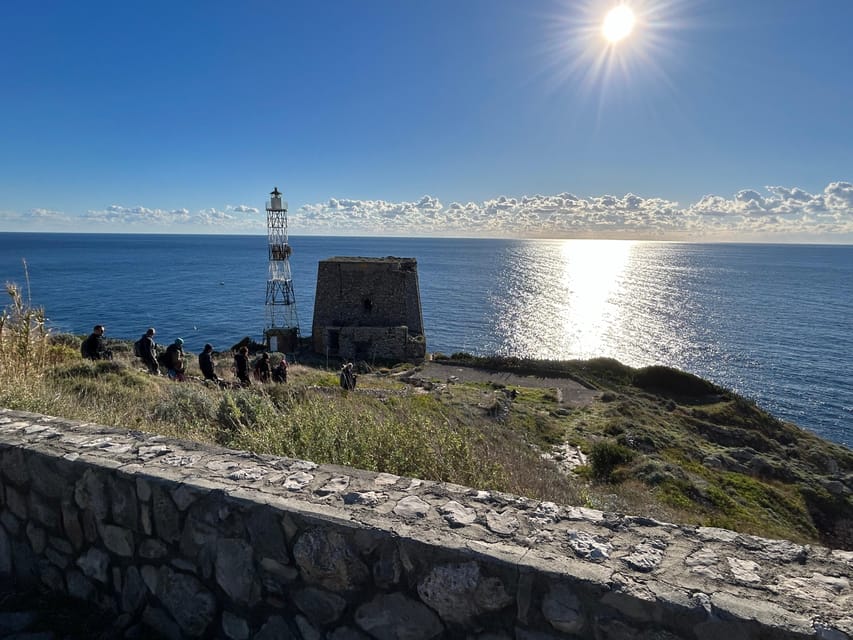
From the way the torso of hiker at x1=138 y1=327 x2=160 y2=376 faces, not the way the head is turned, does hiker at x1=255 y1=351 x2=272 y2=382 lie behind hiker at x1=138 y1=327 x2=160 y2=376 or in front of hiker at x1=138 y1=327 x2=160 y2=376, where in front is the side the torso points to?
in front

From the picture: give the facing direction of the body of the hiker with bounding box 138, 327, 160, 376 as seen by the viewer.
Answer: to the viewer's right

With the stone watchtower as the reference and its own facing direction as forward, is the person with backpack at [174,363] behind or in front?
in front

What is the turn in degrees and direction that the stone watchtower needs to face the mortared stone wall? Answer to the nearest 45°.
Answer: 0° — it already faces it

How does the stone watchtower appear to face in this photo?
toward the camera

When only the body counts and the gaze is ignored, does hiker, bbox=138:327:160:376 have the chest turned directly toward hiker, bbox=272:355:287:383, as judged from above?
yes

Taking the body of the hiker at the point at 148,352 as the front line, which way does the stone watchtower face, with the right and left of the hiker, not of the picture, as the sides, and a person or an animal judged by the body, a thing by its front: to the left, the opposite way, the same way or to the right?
to the right

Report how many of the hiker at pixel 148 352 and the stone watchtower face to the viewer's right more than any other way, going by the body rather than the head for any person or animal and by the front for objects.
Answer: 1
